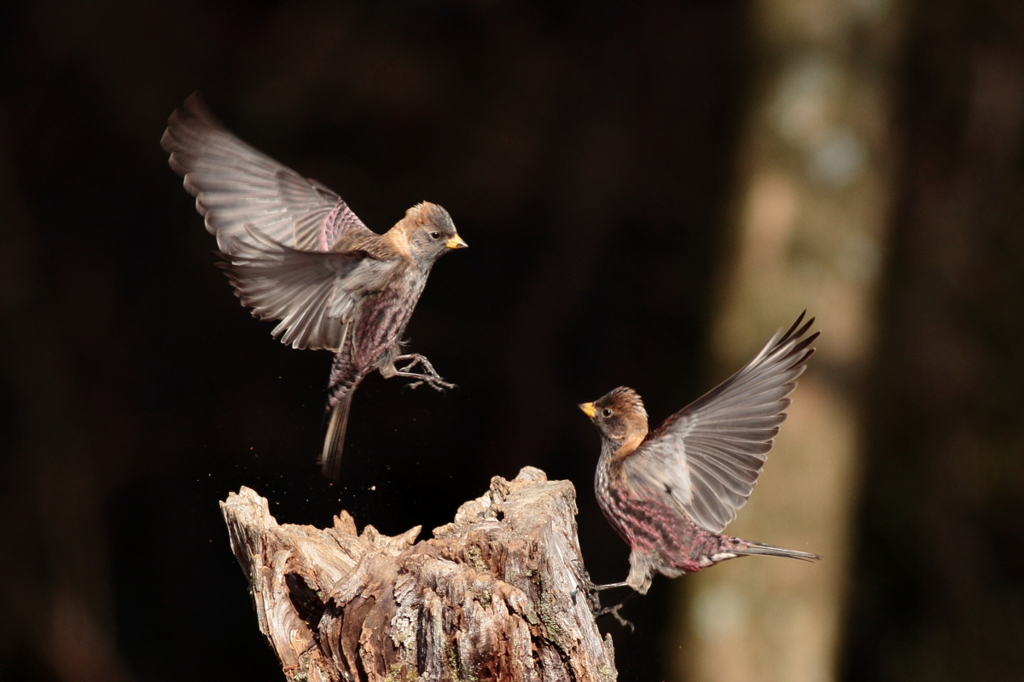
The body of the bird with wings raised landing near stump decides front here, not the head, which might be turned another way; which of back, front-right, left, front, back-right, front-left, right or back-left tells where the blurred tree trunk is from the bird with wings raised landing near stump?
right

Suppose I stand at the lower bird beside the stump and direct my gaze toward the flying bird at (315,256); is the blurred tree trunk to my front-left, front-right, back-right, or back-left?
back-right

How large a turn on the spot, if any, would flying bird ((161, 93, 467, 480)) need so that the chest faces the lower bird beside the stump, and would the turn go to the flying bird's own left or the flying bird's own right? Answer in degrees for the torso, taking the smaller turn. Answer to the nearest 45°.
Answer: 0° — it already faces it

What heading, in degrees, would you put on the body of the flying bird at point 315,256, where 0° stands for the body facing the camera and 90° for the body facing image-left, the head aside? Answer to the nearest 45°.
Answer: approximately 270°

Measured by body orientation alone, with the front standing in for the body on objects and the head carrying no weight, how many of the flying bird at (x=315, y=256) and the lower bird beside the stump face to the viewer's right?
1

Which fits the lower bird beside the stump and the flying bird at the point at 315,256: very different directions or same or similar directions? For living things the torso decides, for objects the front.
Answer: very different directions

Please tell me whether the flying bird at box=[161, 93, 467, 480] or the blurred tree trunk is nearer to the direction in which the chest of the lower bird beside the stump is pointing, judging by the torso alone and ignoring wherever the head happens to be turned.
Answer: the flying bird

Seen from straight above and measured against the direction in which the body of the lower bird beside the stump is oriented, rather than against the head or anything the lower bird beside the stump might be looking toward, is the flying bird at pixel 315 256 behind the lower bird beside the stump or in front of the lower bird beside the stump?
in front

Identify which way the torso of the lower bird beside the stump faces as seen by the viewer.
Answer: to the viewer's left
